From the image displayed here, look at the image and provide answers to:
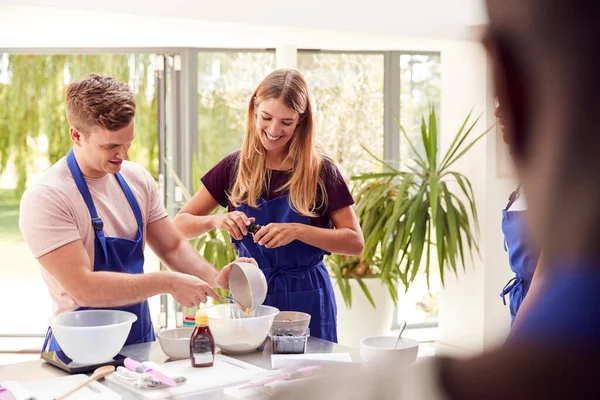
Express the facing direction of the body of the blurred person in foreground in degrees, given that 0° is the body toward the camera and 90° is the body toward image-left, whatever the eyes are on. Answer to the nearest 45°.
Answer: approximately 180°

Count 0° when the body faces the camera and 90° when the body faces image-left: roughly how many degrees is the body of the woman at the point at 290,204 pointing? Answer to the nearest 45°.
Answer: approximately 0°

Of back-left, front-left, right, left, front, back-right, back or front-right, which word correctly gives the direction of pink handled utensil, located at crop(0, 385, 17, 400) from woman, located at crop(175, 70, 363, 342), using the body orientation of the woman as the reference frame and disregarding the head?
front-right

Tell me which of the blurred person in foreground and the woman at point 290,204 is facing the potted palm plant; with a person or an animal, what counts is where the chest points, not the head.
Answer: the blurred person in foreground

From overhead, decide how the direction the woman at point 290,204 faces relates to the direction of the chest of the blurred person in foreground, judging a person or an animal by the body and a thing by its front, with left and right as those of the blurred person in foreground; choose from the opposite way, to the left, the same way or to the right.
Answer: the opposite way

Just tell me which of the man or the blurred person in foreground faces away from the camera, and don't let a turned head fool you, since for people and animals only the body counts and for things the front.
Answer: the blurred person in foreground

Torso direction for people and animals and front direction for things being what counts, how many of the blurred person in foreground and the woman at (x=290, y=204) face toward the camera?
1

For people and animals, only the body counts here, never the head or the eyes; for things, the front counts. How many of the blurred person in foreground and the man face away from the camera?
1

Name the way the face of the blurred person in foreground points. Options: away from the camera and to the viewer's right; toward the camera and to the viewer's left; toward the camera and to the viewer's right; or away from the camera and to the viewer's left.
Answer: away from the camera and to the viewer's left

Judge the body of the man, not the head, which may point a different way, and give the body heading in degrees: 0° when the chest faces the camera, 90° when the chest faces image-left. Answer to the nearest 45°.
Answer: approximately 315°
